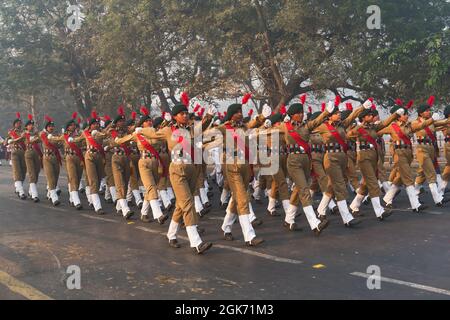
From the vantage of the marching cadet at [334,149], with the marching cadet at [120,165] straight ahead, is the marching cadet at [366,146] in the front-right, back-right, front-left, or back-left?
back-right

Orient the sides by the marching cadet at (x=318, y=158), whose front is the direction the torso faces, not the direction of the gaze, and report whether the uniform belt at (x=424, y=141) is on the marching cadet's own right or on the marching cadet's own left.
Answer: on the marching cadet's own left
